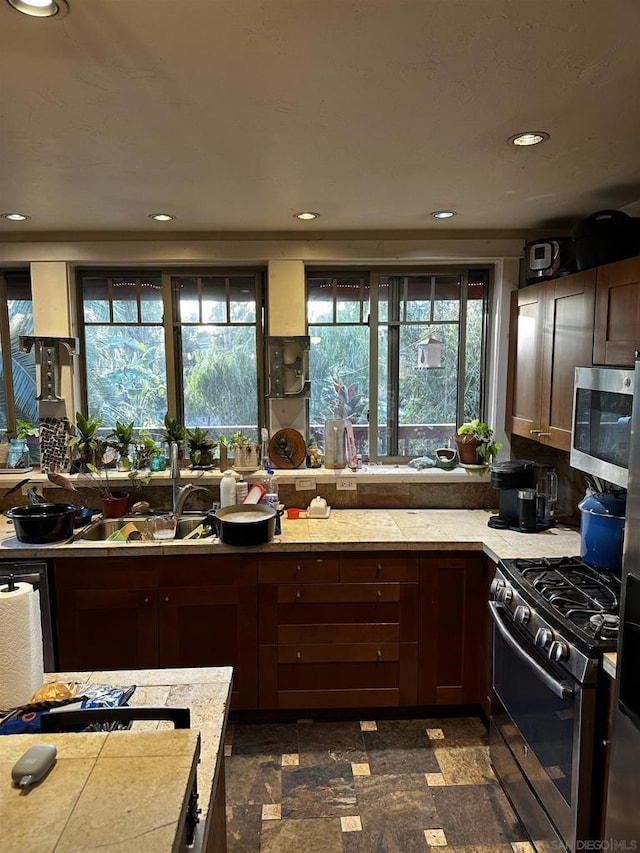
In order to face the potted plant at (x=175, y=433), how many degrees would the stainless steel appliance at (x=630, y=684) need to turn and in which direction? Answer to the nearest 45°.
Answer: approximately 45° to its right

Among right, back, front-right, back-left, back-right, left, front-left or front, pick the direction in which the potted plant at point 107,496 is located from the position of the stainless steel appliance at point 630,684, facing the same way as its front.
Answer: front-right

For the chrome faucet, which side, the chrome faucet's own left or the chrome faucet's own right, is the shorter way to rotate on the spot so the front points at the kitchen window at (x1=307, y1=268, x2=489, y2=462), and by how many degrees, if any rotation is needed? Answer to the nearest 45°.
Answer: approximately 90° to the chrome faucet's own left

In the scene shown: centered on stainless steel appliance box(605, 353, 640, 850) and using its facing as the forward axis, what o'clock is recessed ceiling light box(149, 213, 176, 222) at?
The recessed ceiling light is roughly at 2 o'clock from the stainless steel appliance.

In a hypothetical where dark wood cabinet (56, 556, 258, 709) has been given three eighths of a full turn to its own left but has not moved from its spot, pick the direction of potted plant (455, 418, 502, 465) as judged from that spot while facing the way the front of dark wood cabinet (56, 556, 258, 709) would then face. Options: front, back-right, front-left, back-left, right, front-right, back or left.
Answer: front-right

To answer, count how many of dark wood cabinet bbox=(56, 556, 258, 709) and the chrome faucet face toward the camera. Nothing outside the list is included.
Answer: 2

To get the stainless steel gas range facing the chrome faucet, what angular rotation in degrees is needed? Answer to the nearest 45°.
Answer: approximately 45° to its right

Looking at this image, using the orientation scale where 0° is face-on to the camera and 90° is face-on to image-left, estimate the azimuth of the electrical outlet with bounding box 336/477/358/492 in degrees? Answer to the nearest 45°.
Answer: approximately 0°

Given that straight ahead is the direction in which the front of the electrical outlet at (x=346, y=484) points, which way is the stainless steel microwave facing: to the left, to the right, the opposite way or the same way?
to the right
